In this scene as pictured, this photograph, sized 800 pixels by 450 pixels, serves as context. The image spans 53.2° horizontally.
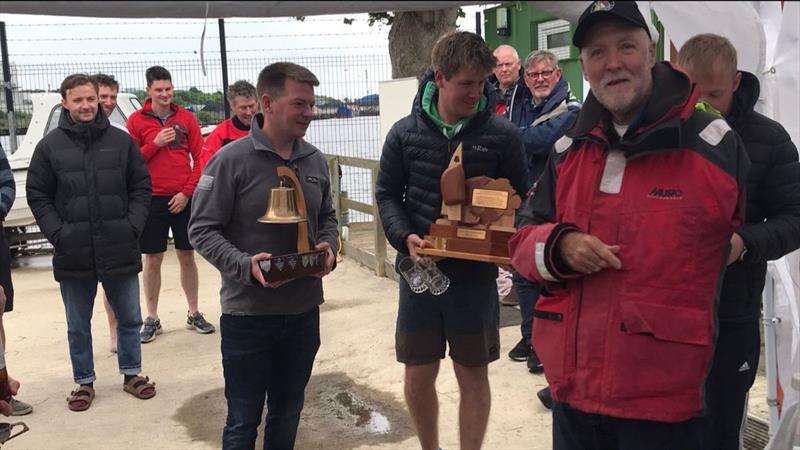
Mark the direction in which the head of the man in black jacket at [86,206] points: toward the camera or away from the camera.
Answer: toward the camera

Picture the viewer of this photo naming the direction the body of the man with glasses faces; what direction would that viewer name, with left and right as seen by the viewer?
facing the viewer and to the left of the viewer

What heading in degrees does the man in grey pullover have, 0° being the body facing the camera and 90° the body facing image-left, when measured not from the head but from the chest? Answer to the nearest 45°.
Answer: approximately 315°

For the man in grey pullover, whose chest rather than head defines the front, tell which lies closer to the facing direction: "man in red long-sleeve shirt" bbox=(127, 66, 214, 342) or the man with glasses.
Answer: the man with glasses

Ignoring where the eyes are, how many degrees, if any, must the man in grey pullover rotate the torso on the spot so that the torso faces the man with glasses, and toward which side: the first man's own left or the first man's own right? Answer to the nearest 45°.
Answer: approximately 90° to the first man's own left

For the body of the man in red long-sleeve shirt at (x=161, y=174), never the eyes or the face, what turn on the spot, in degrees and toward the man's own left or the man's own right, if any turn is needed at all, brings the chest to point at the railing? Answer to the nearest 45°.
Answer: approximately 135° to the man's own left

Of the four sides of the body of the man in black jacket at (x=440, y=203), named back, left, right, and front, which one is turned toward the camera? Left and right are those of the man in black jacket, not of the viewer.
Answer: front

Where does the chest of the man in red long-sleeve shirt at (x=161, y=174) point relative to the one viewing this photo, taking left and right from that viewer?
facing the viewer

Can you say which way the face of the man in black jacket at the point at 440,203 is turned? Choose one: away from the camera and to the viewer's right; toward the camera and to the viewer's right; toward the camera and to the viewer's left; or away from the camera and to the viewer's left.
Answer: toward the camera and to the viewer's right

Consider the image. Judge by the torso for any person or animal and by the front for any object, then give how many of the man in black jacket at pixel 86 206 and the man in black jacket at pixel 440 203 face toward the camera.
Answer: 2

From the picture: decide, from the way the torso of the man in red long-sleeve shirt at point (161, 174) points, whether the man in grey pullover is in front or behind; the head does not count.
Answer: in front

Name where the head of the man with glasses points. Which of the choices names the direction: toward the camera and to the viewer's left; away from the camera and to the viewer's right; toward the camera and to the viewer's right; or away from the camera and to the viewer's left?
toward the camera and to the viewer's left

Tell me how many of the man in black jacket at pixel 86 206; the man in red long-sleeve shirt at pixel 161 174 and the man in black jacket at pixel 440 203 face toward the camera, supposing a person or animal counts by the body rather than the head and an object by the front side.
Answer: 3
